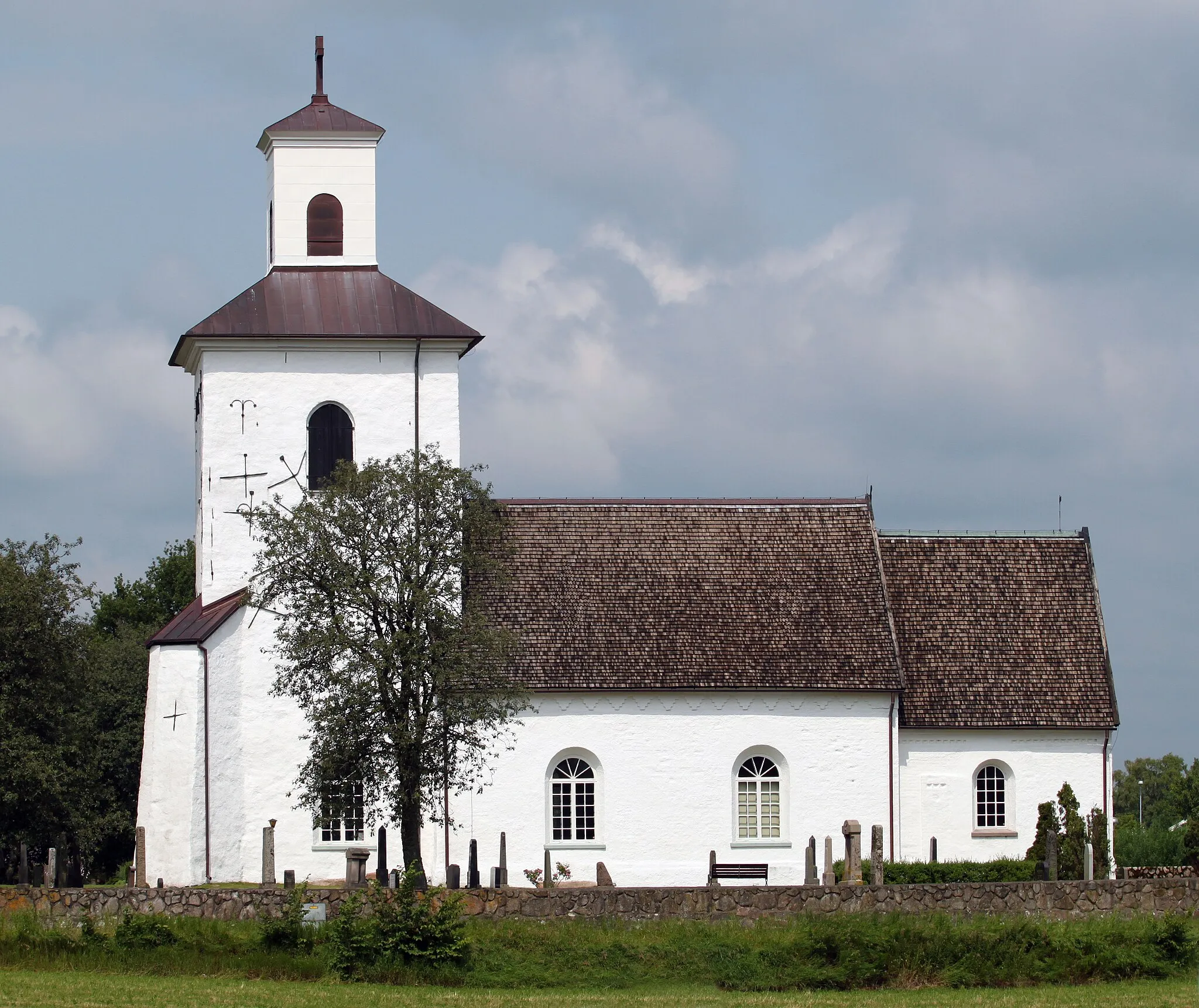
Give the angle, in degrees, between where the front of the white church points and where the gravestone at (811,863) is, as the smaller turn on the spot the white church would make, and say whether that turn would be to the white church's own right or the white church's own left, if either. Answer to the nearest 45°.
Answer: approximately 135° to the white church's own left

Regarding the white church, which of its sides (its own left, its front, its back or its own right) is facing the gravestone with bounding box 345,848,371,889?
left

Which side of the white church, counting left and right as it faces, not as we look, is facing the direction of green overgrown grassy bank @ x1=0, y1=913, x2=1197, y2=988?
left

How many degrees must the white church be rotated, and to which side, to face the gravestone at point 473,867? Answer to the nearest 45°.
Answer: approximately 45° to its left

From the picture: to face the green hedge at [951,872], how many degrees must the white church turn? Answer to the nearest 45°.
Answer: approximately 135° to its left

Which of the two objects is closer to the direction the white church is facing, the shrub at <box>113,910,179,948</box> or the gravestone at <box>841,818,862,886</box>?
the shrub

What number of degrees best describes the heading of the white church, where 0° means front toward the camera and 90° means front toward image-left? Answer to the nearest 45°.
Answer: approximately 90°
